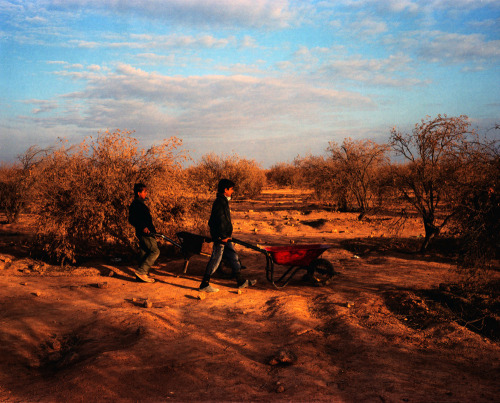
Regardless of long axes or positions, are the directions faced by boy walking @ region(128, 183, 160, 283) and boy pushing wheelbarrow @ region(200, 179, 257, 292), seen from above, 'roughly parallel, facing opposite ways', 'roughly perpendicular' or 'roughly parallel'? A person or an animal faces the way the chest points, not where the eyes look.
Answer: roughly parallel

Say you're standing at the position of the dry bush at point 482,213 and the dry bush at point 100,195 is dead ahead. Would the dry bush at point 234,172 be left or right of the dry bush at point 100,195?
right

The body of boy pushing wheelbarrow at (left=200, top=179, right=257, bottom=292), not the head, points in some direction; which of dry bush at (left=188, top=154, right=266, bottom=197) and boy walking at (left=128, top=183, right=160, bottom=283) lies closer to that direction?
the dry bush

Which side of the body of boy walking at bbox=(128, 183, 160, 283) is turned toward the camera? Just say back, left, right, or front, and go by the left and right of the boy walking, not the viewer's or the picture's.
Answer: right

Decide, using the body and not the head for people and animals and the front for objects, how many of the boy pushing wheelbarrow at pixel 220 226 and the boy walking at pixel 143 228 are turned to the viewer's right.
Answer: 2

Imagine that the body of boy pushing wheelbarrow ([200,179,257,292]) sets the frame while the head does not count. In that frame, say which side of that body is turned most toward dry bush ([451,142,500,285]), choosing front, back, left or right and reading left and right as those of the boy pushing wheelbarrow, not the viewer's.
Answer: front

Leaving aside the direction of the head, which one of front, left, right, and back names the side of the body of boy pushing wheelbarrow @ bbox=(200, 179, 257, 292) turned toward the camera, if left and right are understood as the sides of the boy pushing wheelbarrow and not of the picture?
right

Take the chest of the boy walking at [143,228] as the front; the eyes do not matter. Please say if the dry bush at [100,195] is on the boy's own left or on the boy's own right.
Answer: on the boy's own left
